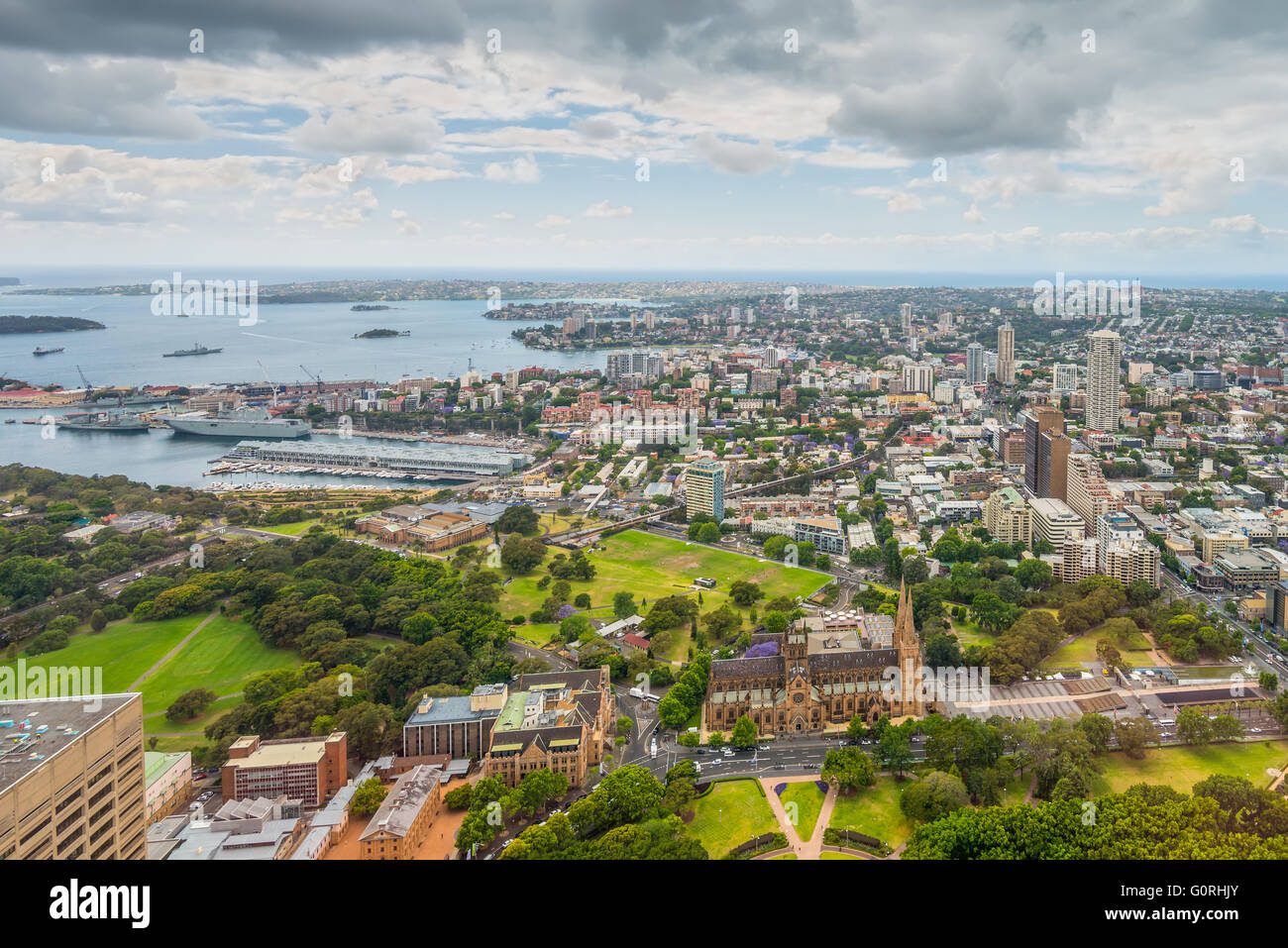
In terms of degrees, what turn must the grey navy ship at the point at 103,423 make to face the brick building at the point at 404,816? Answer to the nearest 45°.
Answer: approximately 90° to its left

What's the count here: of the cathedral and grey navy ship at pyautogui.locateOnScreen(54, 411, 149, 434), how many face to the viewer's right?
1

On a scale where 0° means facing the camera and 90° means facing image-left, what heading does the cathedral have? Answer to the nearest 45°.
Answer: approximately 270°

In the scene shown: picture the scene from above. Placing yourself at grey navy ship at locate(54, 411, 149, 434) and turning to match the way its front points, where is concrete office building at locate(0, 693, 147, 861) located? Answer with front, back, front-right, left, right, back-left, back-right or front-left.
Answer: left

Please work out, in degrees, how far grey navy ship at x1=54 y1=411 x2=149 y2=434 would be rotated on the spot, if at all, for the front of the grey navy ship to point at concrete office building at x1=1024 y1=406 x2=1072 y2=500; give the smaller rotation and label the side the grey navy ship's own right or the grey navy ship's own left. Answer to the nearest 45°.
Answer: approximately 135° to the grey navy ship's own left

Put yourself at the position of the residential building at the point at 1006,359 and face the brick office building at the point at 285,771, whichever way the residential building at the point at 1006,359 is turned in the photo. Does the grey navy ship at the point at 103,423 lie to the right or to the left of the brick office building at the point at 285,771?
right

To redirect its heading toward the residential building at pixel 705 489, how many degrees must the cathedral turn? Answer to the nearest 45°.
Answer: approximately 90° to its left

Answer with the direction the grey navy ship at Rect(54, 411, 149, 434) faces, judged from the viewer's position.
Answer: facing to the left of the viewer

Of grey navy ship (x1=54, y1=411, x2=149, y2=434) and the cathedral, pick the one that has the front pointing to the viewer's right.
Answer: the cathedral

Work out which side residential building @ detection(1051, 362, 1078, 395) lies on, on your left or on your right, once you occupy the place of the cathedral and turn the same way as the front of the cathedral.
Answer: on your left

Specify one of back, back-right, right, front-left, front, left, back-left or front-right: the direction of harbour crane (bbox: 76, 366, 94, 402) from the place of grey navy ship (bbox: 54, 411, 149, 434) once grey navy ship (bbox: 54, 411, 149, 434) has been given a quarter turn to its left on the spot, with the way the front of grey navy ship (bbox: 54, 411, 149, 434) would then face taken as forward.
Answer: back
